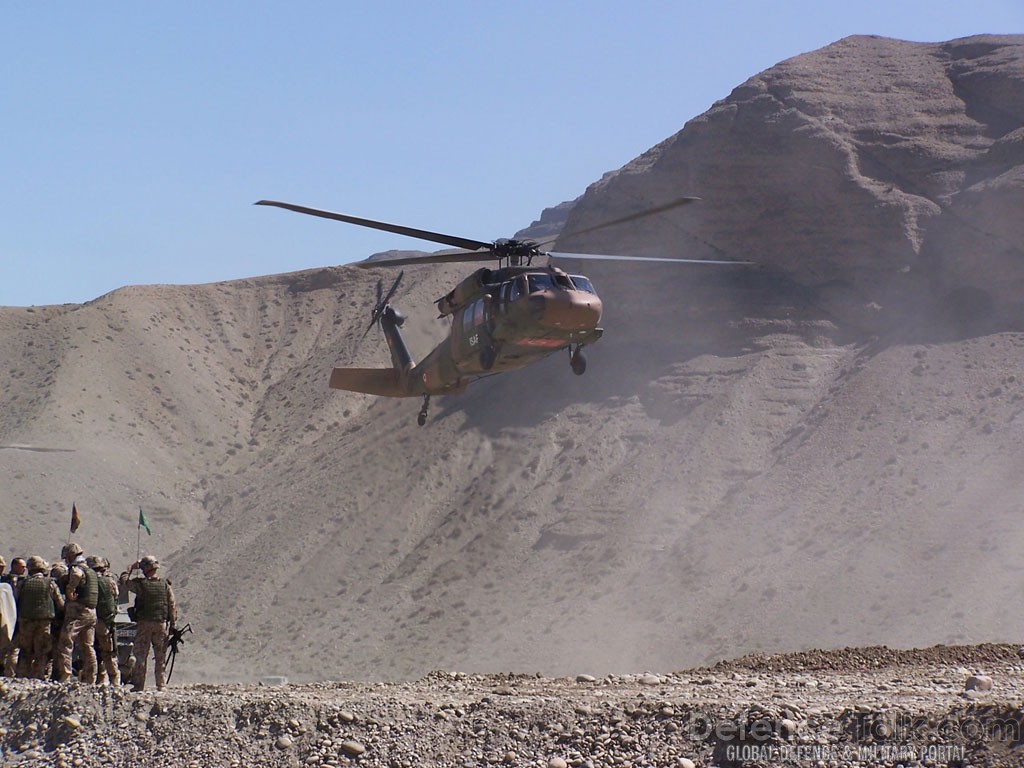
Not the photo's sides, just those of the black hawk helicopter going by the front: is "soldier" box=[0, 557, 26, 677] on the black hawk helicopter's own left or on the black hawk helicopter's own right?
on the black hawk helicopter's own right

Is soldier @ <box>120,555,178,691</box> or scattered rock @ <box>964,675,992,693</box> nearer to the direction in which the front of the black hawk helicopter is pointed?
the scattered rock

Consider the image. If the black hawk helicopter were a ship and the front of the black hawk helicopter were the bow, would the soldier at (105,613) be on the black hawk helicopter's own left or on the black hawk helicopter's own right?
on the black hawk helicopter's own right

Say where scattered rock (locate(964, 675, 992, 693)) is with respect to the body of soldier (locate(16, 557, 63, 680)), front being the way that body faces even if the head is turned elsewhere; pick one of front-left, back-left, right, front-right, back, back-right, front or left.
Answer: back-right

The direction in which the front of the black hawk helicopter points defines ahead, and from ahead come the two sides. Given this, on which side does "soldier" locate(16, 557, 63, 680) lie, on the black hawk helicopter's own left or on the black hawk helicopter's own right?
on the black hawk helicopter's own right

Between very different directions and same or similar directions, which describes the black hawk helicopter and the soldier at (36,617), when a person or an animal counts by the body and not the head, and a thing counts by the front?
very different directions

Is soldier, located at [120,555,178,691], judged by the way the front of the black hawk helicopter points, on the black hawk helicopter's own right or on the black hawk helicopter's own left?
on the black hawk helicopter's own right

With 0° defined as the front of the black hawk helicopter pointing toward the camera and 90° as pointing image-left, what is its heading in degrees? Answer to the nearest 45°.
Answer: approximately 315°

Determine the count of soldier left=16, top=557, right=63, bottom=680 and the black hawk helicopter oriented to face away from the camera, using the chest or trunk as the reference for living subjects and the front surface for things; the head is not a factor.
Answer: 1

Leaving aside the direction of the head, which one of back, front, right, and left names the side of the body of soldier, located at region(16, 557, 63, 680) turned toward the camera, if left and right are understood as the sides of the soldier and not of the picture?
back

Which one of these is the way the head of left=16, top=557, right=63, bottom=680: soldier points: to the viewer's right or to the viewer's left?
to the viewer's right

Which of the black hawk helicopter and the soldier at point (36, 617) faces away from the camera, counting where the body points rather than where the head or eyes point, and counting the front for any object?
the soldier
